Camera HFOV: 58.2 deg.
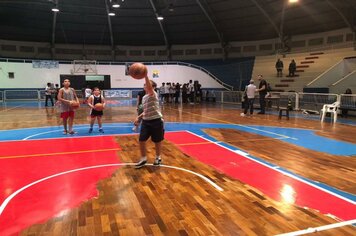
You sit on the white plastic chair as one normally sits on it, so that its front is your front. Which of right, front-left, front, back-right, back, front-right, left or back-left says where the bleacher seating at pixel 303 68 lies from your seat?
right

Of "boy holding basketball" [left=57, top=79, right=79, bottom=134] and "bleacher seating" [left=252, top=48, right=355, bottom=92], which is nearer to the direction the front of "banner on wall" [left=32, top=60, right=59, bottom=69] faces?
the boy holding basketball

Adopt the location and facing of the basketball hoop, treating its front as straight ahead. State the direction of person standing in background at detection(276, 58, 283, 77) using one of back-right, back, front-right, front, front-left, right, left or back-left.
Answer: front-left

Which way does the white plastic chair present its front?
to the viewer's left

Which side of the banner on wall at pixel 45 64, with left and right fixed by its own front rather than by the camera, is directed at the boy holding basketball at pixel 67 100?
front

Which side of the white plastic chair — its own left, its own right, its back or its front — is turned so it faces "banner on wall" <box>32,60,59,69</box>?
front

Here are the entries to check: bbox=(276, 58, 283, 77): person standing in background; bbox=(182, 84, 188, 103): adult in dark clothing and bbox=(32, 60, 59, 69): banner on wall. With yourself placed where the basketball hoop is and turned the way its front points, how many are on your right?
1

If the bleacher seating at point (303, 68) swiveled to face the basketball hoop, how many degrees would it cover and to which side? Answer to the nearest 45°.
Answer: approximately 45° to its right

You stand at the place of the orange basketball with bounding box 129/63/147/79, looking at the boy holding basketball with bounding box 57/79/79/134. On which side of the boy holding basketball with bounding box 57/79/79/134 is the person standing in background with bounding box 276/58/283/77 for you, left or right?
right

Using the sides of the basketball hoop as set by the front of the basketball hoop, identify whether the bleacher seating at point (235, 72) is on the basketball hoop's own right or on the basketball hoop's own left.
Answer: on the basketball hoop's own left

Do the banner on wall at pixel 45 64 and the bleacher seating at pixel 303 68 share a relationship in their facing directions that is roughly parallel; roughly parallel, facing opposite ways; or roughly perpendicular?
roughly perpendicular

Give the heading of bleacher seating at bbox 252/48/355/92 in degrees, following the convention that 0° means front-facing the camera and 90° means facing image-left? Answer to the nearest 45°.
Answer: approximately 45°

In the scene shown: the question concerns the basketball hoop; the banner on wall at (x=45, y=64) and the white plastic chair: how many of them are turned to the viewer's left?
1

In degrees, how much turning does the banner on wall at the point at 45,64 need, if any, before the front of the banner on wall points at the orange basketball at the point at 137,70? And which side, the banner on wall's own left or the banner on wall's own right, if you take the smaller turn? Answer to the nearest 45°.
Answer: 0° — it already faces it
